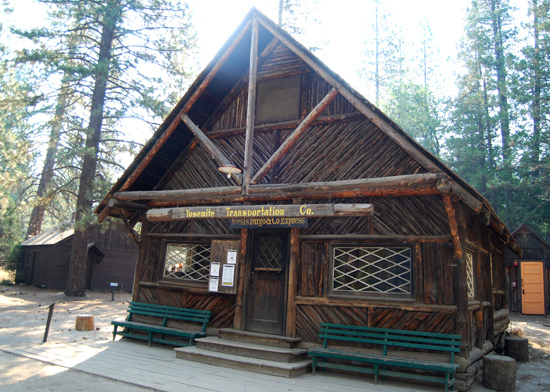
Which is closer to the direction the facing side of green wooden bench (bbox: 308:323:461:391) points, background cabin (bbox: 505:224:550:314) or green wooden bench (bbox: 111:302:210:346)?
the green wooden bench

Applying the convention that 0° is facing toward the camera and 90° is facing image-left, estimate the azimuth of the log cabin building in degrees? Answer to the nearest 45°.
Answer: approximately 45°

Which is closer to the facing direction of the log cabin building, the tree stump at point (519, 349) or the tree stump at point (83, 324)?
the tree stump at point (83, 324)

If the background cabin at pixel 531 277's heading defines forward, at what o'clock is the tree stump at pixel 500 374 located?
The tree stump is roughly at 12 o'clock from the background cabin.

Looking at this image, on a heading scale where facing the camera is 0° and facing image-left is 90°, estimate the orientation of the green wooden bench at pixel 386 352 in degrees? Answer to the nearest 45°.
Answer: approximately 45°

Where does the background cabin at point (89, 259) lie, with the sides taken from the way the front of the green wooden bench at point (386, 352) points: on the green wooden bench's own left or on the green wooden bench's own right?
on the green wooden bench's own right
